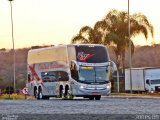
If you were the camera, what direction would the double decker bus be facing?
facing the viewer and to the right of the viewer
